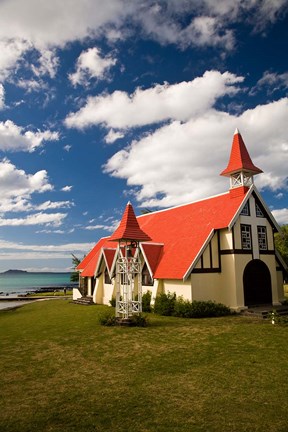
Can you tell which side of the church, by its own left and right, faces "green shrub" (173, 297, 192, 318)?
right

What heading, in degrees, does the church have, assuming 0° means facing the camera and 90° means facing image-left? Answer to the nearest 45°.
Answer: approximately 315°

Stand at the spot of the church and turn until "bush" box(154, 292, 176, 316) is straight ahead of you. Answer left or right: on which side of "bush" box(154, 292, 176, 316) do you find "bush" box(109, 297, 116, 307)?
right

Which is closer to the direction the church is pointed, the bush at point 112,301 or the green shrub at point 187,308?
the green shrub

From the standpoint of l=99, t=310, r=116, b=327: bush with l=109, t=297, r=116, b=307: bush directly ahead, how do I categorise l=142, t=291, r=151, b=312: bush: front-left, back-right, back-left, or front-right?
front-right

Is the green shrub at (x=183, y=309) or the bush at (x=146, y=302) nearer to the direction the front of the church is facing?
the green shrub

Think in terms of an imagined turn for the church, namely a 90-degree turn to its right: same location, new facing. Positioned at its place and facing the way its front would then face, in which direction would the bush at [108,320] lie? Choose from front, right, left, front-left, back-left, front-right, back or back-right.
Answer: front

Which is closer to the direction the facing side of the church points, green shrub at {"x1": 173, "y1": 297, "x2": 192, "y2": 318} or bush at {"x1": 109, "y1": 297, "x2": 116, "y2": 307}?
the green shrub
